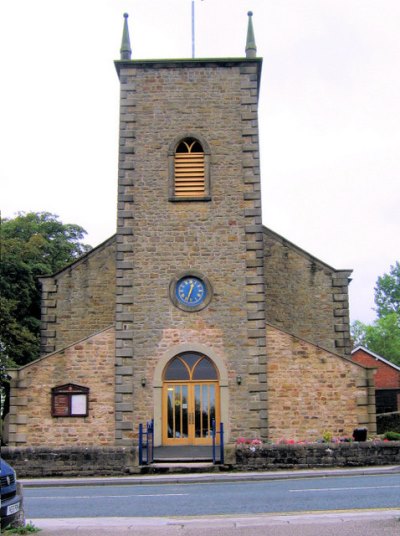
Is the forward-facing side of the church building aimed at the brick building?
no

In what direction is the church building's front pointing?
toward the camera

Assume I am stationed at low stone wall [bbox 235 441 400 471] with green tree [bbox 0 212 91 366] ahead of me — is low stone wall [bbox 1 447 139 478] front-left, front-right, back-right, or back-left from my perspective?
front-left

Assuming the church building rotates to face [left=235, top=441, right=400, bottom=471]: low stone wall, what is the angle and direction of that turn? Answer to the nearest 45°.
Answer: approximately 45° to its left

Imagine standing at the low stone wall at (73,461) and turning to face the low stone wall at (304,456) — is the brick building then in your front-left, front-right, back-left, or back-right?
front-left

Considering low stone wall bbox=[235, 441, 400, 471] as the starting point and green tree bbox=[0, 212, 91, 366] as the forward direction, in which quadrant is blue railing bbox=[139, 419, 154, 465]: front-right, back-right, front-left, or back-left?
front-left

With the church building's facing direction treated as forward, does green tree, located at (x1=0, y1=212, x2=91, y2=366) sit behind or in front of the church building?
behind

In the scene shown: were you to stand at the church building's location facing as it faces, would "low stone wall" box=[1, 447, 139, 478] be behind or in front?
in front
